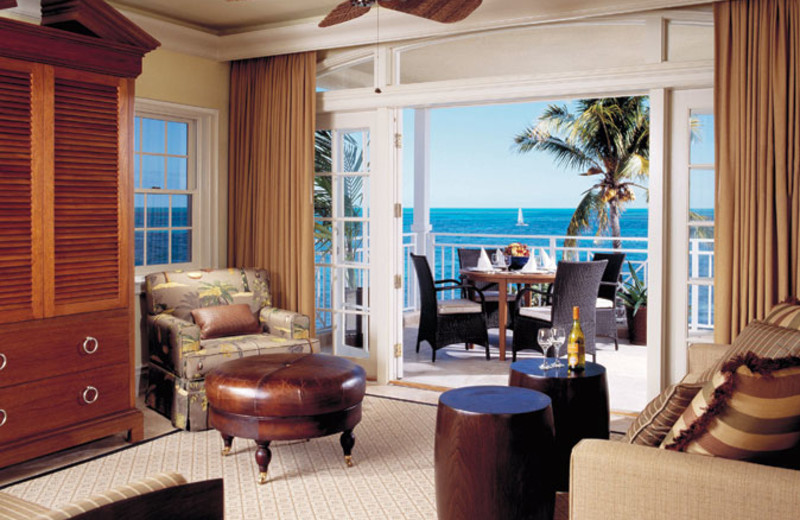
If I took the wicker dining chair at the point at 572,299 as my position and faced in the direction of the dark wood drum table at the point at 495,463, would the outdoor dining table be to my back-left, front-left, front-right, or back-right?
back-right

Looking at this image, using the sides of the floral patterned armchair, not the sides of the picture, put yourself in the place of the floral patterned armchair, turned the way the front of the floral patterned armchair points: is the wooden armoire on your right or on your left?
on your right

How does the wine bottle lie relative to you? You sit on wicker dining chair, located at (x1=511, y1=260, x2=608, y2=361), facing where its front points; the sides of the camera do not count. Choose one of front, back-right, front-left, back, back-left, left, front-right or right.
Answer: back-left

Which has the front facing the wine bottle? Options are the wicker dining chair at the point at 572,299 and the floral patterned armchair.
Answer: the floral patterned armchair

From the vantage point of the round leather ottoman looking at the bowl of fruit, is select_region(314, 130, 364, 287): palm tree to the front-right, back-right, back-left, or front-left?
front-left

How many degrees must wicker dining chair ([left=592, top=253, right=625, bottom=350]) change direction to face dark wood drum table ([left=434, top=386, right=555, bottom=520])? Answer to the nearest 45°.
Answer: approximately 45° to its left

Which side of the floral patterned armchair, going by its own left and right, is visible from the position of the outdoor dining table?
left

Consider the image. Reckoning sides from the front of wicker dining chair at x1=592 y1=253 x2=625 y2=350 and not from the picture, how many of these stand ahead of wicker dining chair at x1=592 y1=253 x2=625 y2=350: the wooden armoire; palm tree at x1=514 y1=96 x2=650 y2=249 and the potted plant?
1

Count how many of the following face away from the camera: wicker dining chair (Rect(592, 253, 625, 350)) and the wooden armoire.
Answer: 0

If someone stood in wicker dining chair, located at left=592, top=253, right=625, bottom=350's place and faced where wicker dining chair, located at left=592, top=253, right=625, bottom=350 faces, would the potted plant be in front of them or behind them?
behind

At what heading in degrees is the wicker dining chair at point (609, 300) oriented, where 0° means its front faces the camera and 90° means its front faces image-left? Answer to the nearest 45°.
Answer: approximately 45°

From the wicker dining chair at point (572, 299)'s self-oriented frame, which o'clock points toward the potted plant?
The potted plant is roughly at 2 o'clock from the wicker dining chair.

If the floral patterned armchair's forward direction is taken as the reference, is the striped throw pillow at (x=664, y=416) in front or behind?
in front

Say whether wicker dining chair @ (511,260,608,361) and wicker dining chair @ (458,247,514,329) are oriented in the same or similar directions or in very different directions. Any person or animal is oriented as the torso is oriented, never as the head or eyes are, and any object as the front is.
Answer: very different directions

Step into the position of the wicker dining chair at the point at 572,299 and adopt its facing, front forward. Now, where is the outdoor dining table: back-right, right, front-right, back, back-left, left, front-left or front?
front

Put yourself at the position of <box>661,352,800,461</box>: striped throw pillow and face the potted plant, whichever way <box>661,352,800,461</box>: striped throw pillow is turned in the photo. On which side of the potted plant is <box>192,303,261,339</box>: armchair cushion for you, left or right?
left
